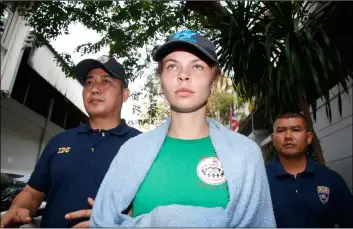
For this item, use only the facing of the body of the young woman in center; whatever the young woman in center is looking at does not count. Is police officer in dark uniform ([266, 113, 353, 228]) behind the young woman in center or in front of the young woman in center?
behind

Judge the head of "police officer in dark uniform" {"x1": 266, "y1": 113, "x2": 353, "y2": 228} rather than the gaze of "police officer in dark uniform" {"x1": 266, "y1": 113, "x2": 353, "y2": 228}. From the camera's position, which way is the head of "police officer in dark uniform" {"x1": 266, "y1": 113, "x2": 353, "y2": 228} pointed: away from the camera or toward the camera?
toward the camera

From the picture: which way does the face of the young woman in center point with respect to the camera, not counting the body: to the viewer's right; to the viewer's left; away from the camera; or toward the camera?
toward the camera

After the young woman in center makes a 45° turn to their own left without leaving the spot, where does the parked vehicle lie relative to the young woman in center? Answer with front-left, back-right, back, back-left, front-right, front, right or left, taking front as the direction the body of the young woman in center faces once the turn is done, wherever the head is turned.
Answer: back

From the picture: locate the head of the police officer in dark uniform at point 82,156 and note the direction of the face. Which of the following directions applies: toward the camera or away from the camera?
toward the camera
